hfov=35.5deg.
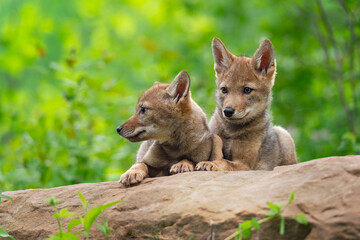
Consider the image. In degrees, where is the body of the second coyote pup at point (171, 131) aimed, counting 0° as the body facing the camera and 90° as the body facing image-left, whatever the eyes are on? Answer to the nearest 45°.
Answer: approximately 45°

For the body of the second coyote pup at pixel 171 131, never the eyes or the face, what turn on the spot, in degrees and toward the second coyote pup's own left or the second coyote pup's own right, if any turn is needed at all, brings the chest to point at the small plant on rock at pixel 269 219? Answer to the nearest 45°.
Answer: approximately 45° to the second coyote pup's own left

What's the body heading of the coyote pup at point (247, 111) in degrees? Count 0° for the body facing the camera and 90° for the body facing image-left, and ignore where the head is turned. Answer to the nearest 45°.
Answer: approximately 45°

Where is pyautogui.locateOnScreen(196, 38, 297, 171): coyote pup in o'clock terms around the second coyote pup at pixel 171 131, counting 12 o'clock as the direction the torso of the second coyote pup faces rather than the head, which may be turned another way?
The coyote pup is roughly at 7 o'clock from the second coyote pup.
